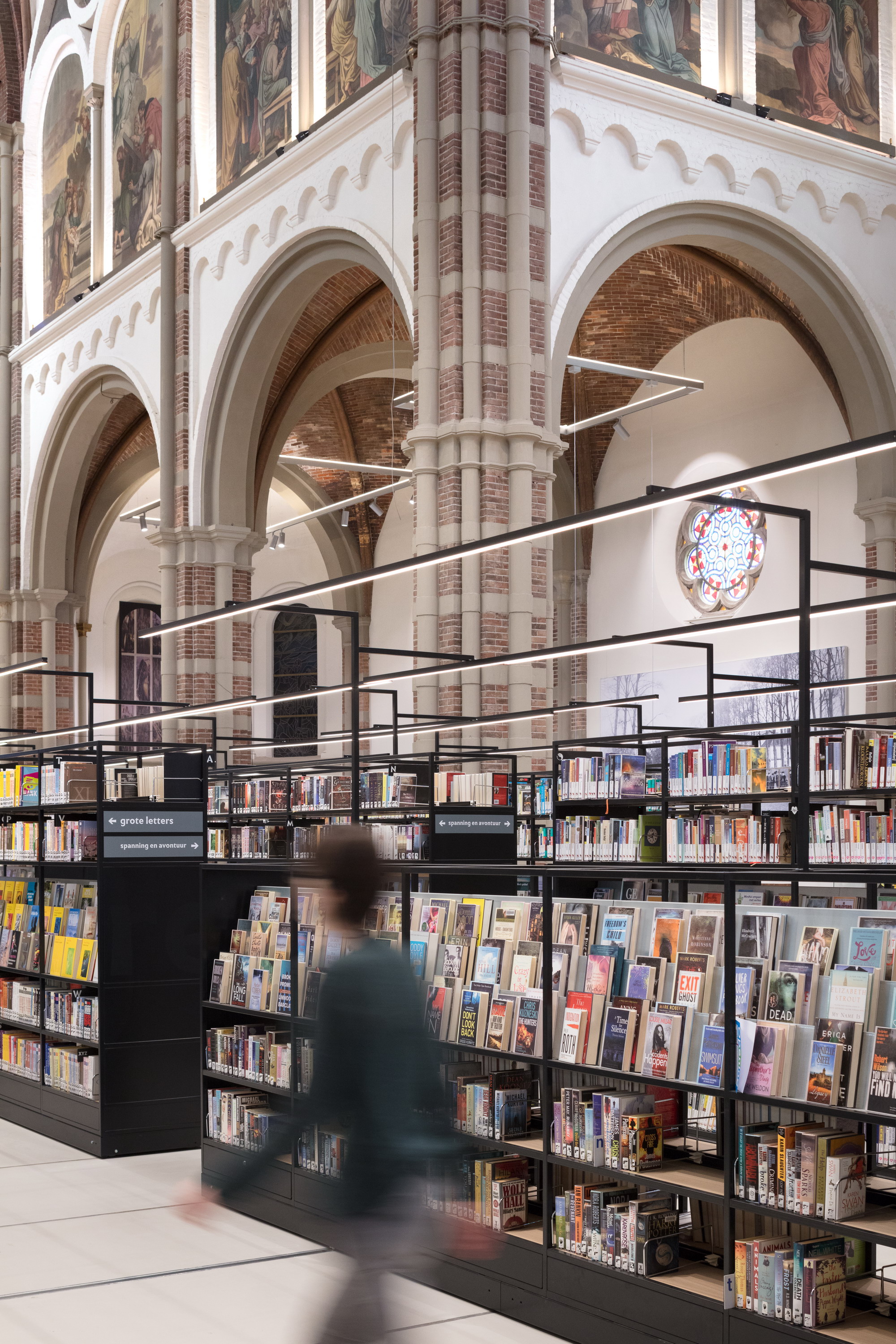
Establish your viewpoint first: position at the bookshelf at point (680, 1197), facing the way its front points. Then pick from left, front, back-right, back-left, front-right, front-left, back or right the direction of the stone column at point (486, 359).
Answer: back-right

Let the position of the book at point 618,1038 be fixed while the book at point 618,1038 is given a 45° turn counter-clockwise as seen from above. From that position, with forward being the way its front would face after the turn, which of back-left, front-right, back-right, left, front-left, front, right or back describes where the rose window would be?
back

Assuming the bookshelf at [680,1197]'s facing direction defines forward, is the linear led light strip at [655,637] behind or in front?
behind

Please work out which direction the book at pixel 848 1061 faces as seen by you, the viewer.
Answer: facing the viewer and to the left of the viewer

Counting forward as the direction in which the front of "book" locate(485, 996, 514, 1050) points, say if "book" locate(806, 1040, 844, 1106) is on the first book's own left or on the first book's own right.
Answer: on the first book's own left

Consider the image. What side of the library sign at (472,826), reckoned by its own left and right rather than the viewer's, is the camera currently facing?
front

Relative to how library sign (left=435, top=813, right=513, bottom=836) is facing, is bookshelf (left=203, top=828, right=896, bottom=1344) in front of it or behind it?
in front

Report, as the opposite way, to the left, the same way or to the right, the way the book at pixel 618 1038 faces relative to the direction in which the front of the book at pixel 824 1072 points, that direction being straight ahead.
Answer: the same way

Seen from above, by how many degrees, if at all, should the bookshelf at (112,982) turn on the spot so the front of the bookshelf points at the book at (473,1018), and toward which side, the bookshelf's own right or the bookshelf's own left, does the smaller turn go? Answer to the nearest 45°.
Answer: approximately 45° to the bookshelf's own left

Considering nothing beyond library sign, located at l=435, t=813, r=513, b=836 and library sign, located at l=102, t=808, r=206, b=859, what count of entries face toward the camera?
2

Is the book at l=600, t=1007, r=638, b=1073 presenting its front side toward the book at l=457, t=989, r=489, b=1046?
no

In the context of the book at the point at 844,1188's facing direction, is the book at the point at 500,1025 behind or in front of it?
behind

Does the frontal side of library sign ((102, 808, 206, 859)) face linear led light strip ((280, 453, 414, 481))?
no

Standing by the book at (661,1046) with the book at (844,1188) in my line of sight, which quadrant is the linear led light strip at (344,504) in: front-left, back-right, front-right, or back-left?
back-left

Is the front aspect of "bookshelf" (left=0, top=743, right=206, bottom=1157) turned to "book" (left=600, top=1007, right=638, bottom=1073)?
no
